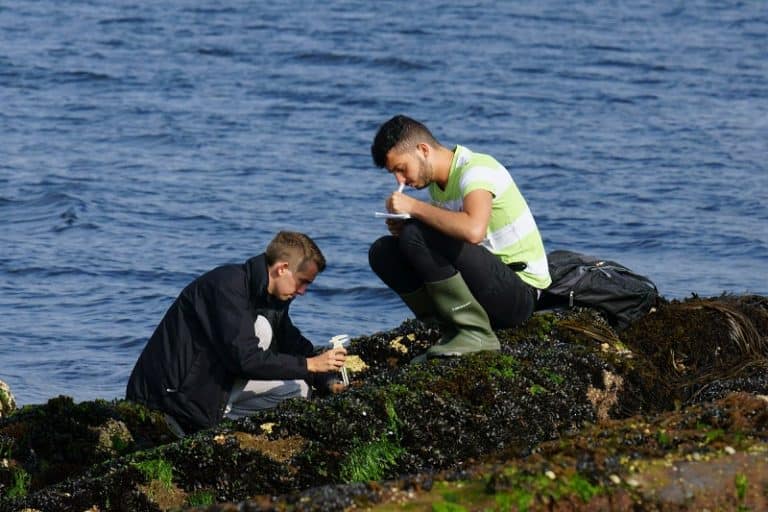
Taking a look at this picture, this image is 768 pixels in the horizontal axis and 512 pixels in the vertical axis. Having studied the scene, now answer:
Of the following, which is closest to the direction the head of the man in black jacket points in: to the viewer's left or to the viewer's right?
to the viewer's right

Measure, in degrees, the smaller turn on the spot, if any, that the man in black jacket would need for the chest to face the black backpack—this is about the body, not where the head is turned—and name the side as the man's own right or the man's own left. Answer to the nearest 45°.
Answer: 0° — they already face it

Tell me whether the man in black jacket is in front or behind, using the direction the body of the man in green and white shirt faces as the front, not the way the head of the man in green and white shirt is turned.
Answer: in front

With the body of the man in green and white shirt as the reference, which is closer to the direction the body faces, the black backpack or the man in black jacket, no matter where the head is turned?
the man in black jacket

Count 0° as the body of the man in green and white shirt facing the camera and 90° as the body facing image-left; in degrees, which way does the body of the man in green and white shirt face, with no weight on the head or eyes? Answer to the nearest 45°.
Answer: approximately 90°

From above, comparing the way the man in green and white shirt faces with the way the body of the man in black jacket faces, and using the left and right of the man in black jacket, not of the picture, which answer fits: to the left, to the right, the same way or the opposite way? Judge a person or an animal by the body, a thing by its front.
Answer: the opposite way

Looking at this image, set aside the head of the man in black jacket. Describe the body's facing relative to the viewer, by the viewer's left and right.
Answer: facing to the right of the viewer

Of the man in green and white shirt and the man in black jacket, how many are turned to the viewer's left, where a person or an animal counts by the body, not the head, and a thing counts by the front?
1

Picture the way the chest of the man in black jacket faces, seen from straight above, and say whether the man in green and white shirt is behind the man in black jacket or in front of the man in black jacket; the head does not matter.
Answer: in front
